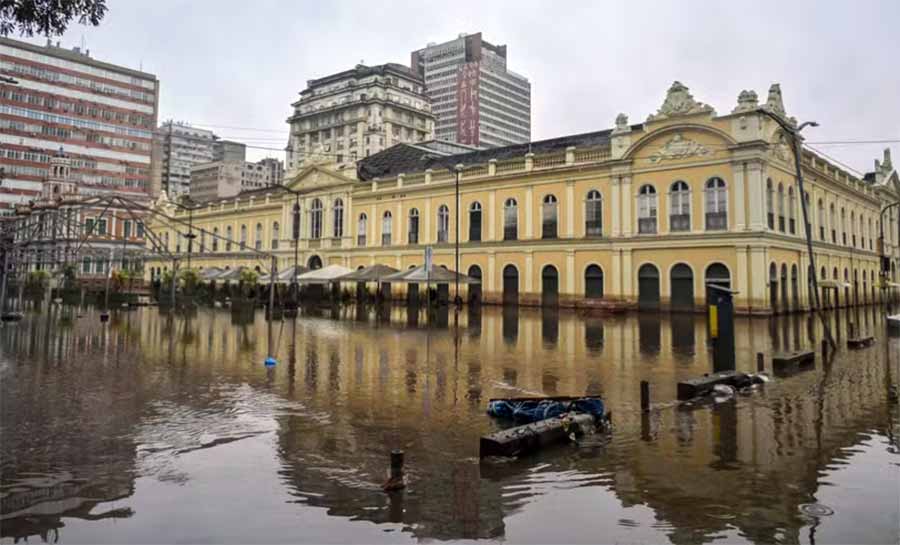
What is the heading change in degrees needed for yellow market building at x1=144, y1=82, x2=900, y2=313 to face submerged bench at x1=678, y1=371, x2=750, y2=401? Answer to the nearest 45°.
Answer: approximately 45° to its left

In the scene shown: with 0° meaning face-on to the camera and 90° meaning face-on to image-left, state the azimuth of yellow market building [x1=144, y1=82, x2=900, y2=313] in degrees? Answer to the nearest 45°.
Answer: approximately 45°

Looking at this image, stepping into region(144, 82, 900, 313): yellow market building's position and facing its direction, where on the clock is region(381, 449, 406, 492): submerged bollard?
The submerged bollard is roughly at 11 o'clock from the yellow market building.

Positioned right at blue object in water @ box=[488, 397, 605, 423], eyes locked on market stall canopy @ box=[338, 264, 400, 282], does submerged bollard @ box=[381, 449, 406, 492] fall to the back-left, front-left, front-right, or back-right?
back-left

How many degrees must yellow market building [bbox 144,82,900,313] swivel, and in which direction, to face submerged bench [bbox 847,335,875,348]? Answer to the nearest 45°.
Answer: approximately 45° to its left

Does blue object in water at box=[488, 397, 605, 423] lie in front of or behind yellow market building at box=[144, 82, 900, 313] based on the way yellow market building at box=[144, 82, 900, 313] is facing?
in front
